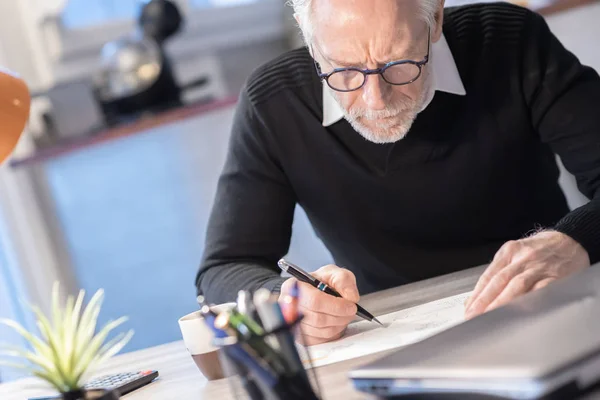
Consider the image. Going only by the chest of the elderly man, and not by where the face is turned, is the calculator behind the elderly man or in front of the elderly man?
in front

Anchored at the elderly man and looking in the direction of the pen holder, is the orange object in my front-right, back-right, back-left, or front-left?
back-right

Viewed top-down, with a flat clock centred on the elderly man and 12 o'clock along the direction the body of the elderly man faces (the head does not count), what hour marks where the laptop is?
The laptop is roughly at 12 o'clock from the elderly man.

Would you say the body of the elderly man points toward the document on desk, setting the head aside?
yes

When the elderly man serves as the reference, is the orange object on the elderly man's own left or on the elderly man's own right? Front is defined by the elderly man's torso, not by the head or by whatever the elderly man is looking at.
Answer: on the elderly man's own right

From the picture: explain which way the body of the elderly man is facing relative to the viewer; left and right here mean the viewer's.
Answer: facing the viewer

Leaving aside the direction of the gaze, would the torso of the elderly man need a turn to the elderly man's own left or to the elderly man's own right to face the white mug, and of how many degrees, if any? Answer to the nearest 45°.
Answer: approximately 45° to the elderly man's own right

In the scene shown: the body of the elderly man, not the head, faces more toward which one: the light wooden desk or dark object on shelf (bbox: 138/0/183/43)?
the light wooden desk

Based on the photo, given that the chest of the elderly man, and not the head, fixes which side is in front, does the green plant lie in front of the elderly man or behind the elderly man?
in front

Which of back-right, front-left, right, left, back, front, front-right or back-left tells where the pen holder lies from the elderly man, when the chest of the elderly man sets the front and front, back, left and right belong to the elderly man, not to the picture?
front

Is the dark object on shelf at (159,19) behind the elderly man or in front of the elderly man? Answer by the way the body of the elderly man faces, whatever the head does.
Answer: behind

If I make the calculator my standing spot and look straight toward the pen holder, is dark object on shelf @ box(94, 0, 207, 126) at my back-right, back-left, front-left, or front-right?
back-left
